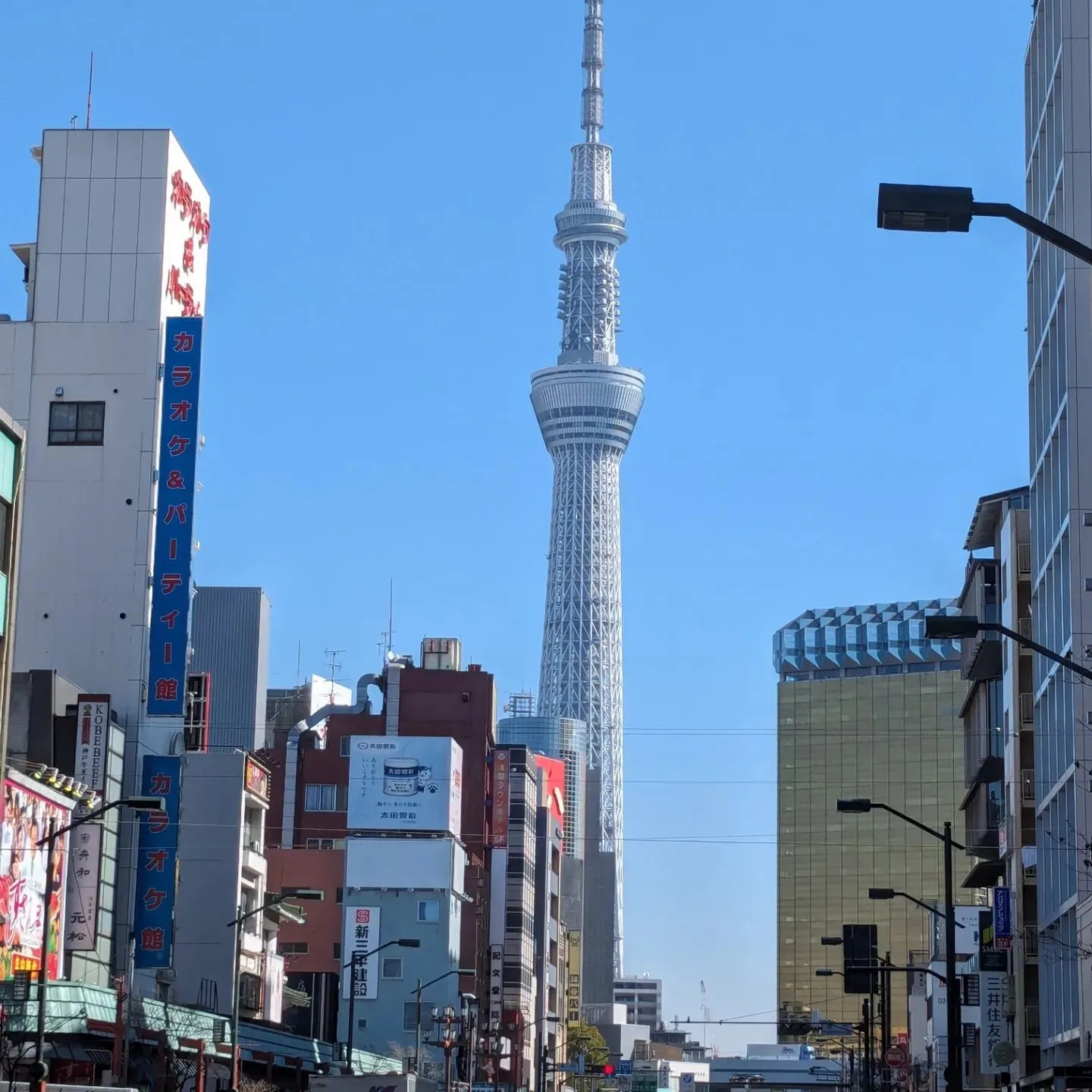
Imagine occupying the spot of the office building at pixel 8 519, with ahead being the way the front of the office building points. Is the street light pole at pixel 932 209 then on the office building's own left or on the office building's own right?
on the office building's own right

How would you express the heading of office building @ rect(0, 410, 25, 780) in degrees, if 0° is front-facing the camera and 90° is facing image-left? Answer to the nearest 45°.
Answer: approximately 270°
